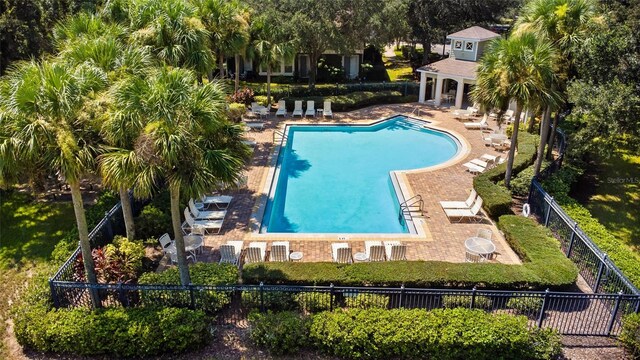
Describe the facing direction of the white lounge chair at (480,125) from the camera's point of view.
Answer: facing to the left of the viewer

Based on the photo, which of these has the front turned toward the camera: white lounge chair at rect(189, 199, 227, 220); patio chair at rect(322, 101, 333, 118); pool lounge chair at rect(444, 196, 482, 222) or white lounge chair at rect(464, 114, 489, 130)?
the patio chair

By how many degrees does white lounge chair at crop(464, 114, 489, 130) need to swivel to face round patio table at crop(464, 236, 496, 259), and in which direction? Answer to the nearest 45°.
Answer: approximately 90° to its left

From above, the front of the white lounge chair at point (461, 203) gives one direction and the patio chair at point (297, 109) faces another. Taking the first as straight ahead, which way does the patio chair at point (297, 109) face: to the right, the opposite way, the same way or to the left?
to the left

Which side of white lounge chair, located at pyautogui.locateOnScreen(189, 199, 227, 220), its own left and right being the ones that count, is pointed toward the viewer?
right

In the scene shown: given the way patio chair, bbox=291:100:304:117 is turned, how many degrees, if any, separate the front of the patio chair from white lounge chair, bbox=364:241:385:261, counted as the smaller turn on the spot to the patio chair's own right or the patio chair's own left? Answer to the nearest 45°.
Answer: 0° — it already faces it

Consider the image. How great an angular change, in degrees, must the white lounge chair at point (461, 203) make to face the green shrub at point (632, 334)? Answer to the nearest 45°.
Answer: approximately 135° to its left

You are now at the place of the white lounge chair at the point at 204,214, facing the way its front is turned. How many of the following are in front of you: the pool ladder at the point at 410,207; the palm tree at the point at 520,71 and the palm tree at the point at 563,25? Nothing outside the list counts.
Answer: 3

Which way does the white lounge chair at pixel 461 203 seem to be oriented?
to the viewer's left

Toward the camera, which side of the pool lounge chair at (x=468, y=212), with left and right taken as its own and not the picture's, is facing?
left

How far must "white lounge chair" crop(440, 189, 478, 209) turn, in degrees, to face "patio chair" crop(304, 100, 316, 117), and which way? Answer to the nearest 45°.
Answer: approximately 45° to its right

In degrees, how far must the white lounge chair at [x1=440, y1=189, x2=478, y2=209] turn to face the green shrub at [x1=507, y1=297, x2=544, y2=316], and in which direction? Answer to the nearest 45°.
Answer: approximately 90° to its left

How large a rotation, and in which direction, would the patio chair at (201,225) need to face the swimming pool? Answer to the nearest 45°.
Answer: approximately 45° to its left

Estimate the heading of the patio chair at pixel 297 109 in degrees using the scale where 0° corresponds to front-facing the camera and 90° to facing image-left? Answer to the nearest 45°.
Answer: approximately 0°

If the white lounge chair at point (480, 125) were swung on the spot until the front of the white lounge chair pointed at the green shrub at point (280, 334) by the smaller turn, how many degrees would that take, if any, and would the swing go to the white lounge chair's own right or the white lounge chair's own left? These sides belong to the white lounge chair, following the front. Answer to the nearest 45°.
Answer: approximately 90° to the white lounge chair's own left

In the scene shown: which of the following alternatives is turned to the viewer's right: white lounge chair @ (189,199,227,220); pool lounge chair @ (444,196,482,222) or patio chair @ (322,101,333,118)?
the white lounge chair

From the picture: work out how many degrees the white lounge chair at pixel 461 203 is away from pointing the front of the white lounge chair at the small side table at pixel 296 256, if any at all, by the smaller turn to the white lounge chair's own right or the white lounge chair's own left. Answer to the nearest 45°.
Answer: approximately 45° to the white lounge chair's own left

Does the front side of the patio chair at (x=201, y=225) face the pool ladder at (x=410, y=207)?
yes
